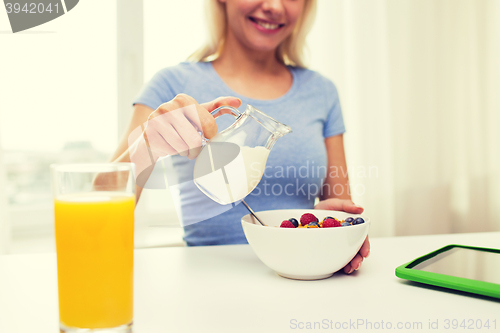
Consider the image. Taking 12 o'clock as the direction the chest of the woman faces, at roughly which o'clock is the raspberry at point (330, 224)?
The raspberry is roughly at 12 o'clock from the woman.

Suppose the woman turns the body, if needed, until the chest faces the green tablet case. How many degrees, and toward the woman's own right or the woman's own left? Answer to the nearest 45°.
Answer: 0° — they already face it

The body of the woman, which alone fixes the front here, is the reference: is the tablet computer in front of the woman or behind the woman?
in front

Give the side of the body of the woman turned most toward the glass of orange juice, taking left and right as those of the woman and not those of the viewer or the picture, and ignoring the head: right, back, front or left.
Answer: front

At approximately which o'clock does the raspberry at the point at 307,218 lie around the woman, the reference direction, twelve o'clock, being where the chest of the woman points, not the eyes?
The raspberry is roughly at 12 o'clock from the woman.

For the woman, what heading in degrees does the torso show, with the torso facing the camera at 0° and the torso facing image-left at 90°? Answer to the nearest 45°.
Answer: approximately 0°
